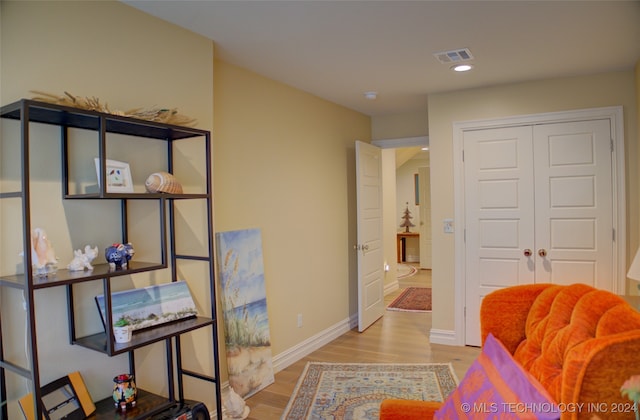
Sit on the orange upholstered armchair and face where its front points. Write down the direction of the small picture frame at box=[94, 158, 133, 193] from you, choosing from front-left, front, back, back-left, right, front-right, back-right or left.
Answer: front-right

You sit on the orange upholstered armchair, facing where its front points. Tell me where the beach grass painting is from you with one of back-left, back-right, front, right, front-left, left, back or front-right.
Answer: right

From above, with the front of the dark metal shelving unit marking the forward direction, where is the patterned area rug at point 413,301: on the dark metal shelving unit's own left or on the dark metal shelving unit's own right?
on the dark metal shelving unit's own left

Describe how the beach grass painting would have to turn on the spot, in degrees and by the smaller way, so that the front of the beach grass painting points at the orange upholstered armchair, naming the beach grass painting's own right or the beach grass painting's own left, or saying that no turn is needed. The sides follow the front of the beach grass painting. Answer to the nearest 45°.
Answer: approximately 45° to the beach grass painting's own right

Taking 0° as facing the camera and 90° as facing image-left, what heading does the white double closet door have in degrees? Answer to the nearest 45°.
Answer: approximately 0°

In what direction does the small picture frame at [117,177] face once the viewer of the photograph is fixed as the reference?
facing the viewer and to the right of the viewer

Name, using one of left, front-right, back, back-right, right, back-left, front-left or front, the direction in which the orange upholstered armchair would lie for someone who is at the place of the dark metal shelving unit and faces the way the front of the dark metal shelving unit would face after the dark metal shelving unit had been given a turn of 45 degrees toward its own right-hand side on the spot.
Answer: front-left

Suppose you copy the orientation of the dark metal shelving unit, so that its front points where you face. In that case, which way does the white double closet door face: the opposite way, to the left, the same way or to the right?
to the right

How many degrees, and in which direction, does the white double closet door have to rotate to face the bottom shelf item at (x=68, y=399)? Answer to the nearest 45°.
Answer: approximately 45° to its right

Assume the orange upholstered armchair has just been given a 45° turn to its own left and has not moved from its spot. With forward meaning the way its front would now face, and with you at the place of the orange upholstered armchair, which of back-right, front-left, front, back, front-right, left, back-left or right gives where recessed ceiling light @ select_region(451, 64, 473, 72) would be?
back

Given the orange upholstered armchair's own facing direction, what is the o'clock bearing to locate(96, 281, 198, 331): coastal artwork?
The coastal artwork is roughly at 2 o'clock from the orange upholstered armchair.

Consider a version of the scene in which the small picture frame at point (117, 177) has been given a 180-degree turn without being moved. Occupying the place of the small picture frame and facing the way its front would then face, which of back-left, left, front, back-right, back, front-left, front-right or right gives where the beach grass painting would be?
right

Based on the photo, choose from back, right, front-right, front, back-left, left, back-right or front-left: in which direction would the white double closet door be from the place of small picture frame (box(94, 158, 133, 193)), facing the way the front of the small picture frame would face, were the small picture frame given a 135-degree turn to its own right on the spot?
back

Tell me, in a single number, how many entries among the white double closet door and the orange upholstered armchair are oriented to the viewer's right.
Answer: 0
